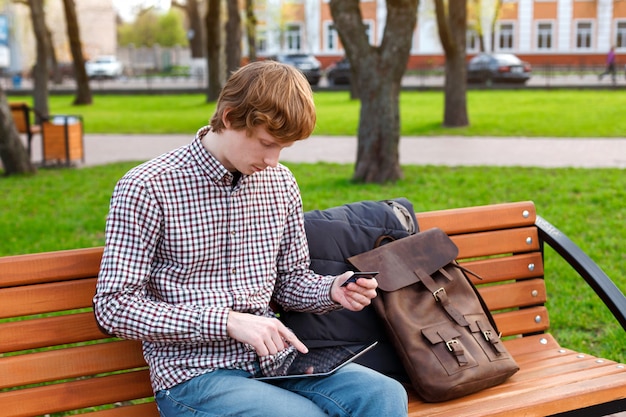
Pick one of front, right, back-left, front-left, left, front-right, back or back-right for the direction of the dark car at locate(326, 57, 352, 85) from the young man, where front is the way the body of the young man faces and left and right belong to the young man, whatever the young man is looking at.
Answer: back-left

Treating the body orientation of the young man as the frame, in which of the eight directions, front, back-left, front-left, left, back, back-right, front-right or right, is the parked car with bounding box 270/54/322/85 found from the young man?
back-left

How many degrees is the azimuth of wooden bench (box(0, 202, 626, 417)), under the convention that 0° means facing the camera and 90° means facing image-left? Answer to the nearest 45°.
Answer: approximately 315°

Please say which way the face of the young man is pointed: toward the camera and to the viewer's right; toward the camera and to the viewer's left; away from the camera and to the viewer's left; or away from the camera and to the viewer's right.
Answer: toward the camera and to the viewer's right

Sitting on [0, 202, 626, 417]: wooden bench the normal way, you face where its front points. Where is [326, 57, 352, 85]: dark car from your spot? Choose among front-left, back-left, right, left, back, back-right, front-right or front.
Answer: back-left

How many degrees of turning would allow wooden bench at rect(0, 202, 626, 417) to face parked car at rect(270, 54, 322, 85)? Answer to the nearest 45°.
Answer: approximately 135° to its left
